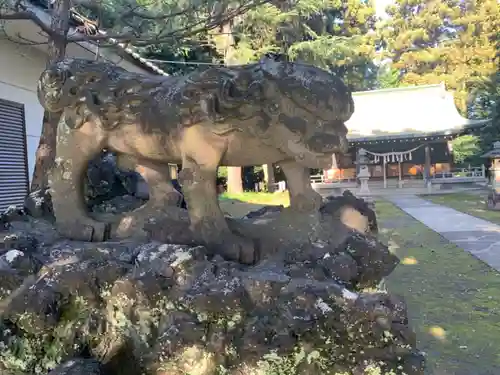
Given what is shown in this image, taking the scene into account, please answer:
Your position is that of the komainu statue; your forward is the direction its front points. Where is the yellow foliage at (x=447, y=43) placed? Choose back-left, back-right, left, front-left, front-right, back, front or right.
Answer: front-left

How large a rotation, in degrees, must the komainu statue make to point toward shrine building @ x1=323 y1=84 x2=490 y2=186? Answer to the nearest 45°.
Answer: approximately 45° to its left

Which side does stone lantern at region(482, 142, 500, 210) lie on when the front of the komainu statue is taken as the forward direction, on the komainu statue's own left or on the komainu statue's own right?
on the komainu statue's own left

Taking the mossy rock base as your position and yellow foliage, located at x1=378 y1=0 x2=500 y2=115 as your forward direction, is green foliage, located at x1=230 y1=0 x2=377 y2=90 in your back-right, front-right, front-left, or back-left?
front-left

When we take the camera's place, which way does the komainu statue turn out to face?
facing to the right of the viewer

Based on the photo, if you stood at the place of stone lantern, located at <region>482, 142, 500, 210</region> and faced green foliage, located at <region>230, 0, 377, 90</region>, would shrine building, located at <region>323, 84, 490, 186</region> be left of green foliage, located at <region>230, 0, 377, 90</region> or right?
right

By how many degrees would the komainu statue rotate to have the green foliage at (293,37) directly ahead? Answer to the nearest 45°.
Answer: approximately 90° to its left
